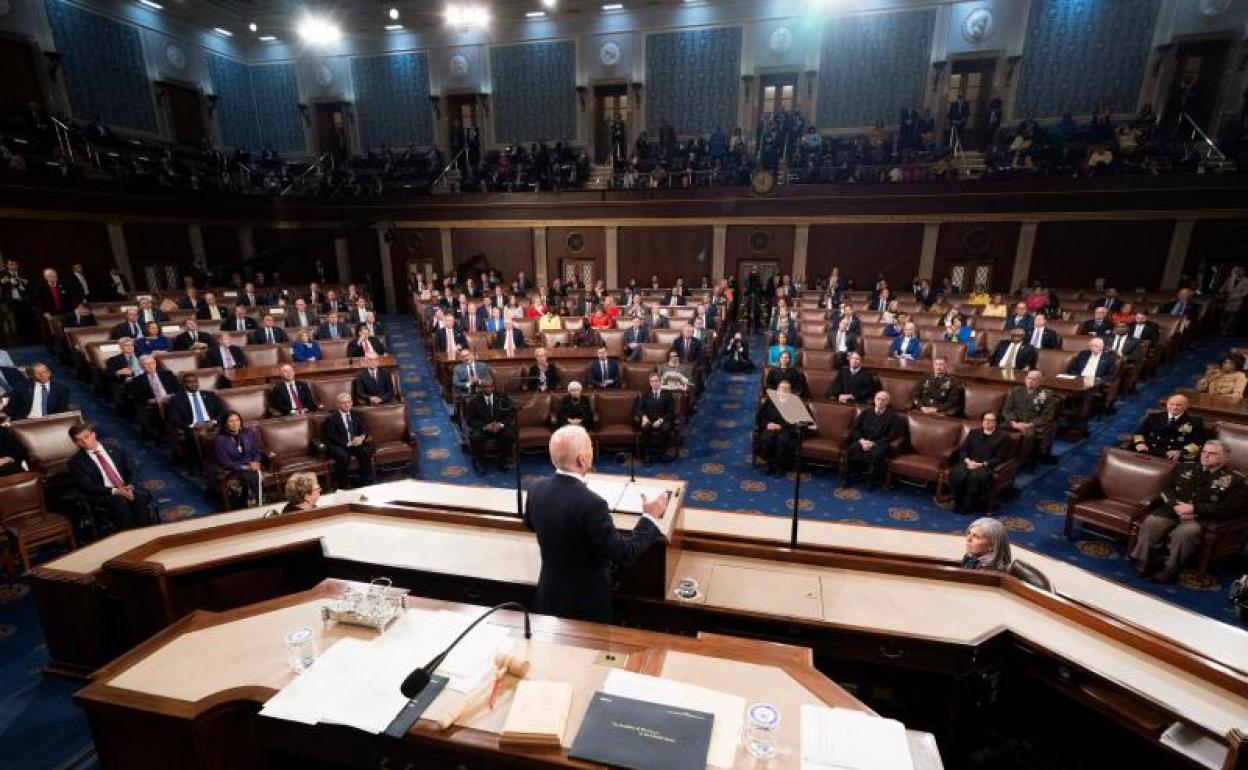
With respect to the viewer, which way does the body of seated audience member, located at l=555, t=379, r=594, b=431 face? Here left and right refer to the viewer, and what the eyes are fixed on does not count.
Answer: facing the viewer

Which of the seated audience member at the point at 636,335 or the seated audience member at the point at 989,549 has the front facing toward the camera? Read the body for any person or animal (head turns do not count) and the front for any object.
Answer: the seated audience member at the point at 636,335

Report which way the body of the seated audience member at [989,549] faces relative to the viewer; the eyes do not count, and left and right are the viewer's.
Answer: facing to the left of the viewer

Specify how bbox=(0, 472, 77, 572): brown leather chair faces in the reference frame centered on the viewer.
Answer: facing the viewer and to the right of the viewer

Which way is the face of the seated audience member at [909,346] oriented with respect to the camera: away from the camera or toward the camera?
toward the camera

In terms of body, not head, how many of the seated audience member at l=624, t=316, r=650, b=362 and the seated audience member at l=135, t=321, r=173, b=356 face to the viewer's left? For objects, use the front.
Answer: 0

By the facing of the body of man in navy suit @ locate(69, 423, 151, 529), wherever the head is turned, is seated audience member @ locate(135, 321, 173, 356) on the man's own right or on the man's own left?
on the man's own left

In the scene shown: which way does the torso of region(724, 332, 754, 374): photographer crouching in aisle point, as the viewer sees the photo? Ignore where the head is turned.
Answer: toward the camera

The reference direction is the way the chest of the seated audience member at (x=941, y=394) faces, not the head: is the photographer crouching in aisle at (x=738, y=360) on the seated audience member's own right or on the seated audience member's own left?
on the seated audience member's own right

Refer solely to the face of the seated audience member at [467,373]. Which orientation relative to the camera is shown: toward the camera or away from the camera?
toward the camera

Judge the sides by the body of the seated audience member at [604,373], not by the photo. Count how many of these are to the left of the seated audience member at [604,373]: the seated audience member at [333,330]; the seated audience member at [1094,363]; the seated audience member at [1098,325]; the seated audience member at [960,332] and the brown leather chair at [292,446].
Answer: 3

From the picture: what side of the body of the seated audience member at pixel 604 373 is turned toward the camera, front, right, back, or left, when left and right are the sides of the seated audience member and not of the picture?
front

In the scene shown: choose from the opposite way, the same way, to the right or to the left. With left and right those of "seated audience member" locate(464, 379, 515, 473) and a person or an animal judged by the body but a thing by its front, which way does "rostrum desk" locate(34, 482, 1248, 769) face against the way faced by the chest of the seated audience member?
the opposite way

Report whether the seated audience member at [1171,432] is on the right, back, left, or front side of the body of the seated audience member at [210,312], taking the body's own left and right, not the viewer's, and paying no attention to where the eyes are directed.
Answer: front

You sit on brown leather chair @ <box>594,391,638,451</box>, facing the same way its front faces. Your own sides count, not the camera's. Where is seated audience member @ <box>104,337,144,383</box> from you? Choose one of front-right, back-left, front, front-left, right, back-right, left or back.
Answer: right

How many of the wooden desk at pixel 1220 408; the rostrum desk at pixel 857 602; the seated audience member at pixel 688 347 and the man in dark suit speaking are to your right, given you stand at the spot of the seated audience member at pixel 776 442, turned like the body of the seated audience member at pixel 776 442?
1
